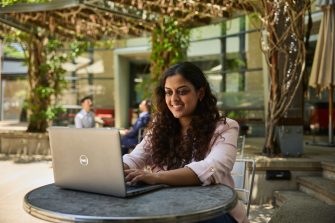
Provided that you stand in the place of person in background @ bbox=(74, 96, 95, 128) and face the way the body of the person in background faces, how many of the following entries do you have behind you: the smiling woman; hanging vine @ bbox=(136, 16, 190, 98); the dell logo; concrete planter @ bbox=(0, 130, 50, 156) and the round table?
1

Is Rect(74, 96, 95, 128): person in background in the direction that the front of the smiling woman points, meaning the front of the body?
no

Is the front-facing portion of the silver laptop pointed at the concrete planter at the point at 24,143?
no

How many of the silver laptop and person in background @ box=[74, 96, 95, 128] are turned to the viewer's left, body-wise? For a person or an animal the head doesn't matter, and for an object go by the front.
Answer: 0

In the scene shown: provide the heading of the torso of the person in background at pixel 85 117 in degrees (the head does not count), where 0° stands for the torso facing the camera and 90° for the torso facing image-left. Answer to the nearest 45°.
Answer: approximately 315°

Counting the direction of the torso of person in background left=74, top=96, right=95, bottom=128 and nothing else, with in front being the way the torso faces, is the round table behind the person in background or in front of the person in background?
in front

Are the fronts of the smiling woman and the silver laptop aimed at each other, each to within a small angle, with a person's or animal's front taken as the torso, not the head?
yes

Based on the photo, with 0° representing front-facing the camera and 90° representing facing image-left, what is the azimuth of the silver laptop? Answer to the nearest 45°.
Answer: approximately 225°

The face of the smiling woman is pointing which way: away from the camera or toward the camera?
toward the camera

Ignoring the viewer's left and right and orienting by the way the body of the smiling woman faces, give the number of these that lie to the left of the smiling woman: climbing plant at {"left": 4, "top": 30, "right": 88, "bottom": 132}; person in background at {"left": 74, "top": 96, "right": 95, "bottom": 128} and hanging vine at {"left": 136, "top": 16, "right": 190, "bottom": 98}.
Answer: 0

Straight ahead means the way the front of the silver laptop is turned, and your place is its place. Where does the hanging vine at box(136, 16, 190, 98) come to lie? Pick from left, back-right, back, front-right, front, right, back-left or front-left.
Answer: front-left

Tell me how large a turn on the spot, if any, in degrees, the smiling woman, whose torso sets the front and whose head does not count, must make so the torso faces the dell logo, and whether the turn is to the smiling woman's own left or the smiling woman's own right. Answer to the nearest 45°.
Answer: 0° — they already face it

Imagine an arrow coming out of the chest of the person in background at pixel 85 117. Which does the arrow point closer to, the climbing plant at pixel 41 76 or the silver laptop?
the silver laptop

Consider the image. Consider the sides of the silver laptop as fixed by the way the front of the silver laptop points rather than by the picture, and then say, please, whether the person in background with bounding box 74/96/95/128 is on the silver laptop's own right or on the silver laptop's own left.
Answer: on the silver laptop's own left

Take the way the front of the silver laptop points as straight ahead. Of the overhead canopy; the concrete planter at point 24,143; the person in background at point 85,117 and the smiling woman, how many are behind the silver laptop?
0

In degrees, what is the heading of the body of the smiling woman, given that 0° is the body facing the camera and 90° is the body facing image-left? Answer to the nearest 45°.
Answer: approximately 45°

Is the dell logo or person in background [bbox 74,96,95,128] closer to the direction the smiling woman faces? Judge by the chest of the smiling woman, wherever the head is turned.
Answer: the dell logo

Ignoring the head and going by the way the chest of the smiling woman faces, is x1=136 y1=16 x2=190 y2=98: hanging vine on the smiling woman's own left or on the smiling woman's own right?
on the smiling woman's own right

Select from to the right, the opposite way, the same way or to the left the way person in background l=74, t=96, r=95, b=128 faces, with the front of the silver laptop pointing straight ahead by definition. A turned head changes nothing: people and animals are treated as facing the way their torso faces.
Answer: to the right

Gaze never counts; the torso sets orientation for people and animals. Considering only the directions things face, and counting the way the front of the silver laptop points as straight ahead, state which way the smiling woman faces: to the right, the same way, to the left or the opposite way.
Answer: the opposite way
